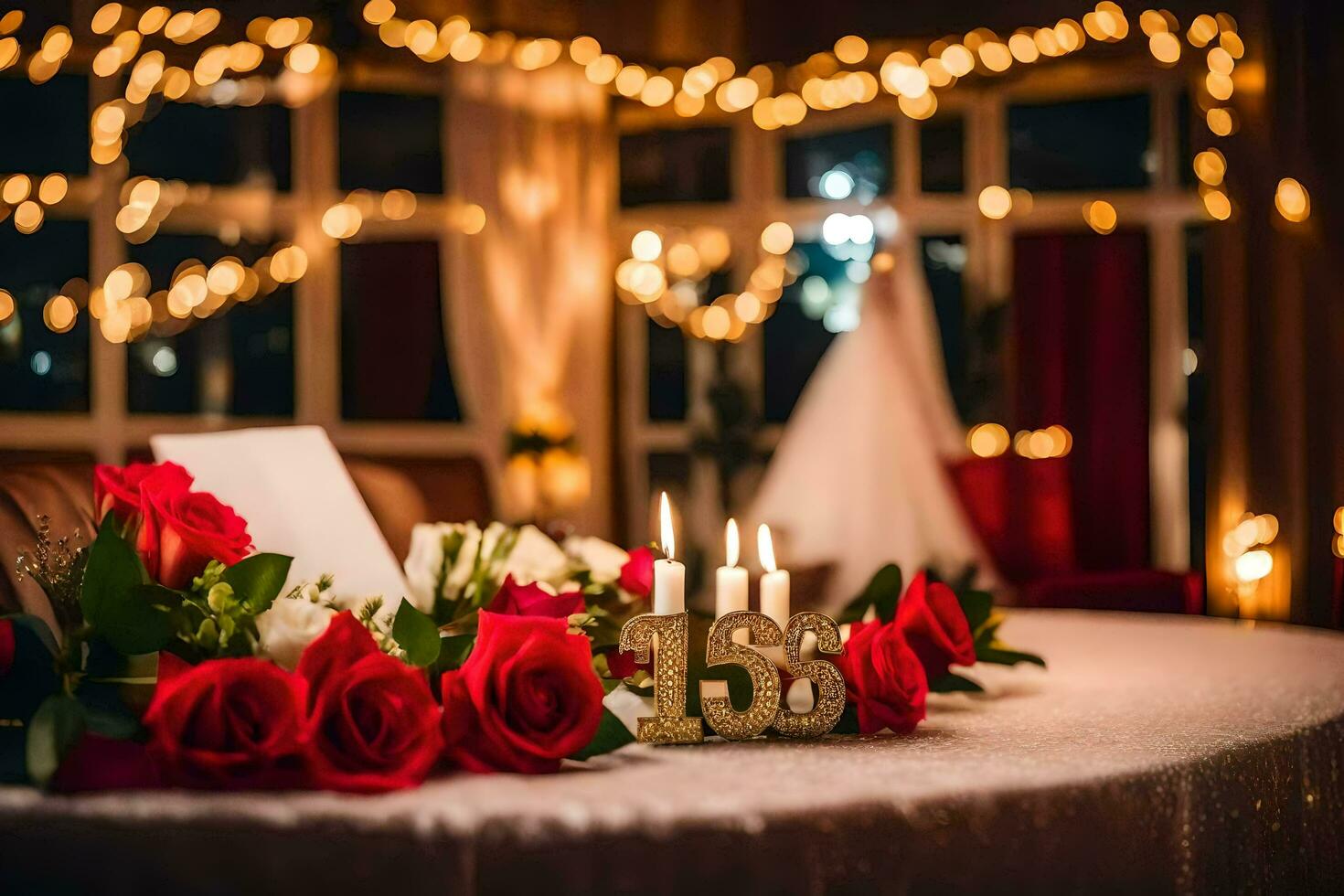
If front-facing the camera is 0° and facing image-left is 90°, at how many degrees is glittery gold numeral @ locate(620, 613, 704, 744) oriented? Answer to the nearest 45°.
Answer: approximately 0°

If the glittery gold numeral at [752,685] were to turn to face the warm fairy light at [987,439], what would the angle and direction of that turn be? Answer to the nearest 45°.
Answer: approximately 180°

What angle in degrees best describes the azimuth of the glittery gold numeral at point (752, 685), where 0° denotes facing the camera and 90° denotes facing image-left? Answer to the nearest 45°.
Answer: approximately 0°

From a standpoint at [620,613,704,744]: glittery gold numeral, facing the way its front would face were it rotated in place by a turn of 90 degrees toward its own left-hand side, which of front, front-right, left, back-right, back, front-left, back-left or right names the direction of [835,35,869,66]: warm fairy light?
left

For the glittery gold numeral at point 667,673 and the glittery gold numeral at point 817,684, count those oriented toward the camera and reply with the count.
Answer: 2

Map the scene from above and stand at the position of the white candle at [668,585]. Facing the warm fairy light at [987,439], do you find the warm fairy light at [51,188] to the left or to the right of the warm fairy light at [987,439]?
left
